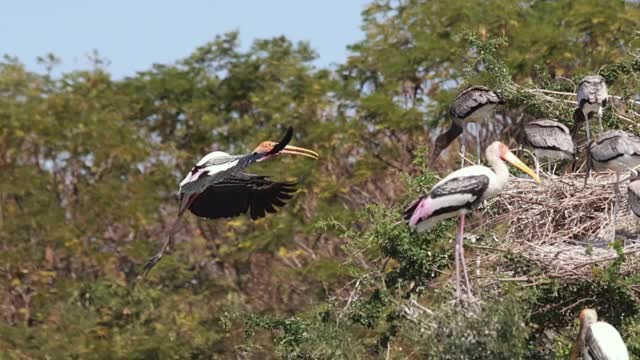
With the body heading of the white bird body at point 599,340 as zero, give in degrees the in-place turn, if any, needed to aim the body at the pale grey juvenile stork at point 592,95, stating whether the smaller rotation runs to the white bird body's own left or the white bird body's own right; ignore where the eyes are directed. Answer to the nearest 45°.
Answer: approximately 90° to the white bird body's own right

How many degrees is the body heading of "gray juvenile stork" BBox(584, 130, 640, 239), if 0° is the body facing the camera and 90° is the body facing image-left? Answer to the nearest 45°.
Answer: approximately 90°

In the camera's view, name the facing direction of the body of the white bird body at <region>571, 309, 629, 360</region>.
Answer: to the viewer's left

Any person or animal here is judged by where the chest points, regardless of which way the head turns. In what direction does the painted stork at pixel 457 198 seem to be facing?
to the viewer's right

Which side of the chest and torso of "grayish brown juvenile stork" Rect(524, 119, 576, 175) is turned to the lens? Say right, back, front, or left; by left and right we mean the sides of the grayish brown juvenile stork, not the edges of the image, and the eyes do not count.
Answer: left
